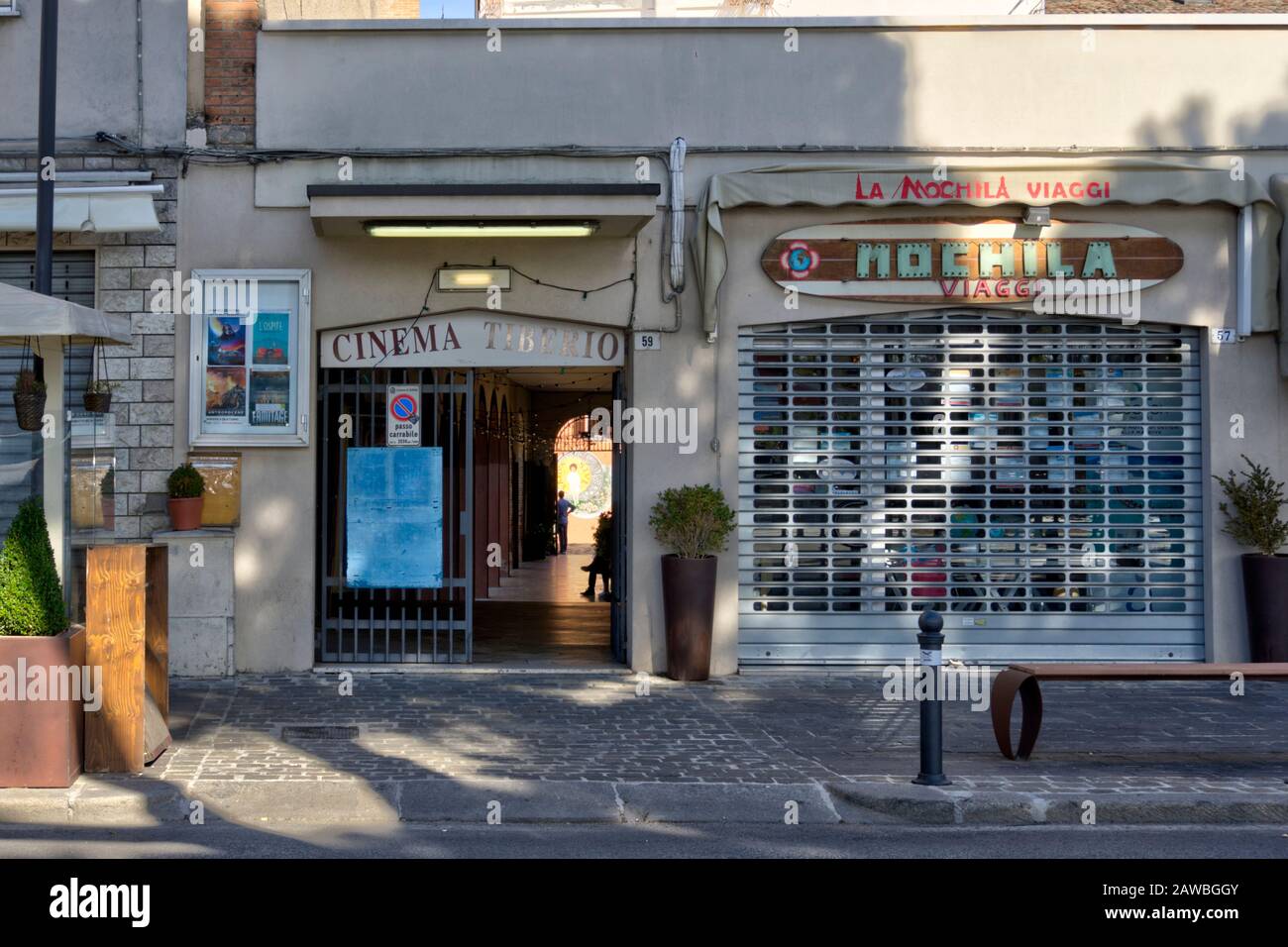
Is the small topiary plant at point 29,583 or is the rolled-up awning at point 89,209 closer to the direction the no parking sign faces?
the small topiary plant

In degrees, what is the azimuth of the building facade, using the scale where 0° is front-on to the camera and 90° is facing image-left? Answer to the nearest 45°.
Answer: approximately 0°

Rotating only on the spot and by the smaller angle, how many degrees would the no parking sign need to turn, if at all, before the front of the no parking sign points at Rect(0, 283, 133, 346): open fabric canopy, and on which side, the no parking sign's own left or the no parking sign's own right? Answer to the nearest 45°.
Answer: approximately 45° to the no parking sign's own right

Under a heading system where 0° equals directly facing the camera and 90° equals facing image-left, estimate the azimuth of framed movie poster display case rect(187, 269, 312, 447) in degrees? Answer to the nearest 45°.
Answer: approximately 0°

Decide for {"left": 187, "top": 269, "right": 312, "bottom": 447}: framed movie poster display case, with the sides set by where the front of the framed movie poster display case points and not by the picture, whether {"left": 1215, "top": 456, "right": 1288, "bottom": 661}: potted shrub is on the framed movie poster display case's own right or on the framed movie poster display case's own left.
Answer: on the framed movie poster display case's own left

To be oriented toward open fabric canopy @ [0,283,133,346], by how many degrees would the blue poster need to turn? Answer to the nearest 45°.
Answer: approximately 45° to its right

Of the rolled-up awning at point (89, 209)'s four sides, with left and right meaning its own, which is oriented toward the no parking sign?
left

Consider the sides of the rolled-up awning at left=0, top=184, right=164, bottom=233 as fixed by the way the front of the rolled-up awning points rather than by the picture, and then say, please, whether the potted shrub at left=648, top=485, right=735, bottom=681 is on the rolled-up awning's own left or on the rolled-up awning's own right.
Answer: on the rolled-up awning's own left

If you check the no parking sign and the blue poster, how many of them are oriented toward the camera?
2

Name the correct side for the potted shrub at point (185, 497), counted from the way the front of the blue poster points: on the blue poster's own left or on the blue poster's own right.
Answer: on the blue poster's own right
